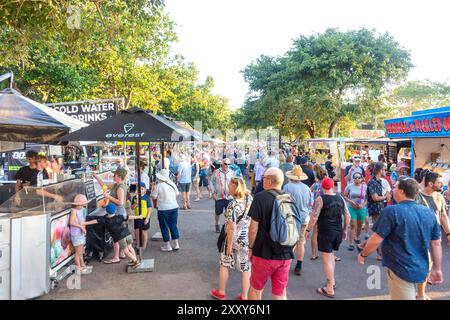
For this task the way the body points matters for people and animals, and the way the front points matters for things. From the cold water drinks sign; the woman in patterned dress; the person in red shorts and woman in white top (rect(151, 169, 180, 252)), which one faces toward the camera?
the cold water drinks sign

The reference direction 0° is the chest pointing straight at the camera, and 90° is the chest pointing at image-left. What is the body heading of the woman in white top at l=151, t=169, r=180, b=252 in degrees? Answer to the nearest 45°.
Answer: approximately 135°

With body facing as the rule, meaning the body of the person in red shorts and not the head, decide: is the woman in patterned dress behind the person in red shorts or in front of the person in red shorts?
in front

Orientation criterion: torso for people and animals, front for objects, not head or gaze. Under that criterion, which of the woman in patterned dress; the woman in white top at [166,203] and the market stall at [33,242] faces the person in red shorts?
the market stall

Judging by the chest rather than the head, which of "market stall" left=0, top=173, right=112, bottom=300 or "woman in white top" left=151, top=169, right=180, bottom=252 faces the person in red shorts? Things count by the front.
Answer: the market stall

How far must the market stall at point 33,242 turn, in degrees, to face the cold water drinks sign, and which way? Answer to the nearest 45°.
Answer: approximately 135° to its left

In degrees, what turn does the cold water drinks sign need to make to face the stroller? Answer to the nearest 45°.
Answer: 0° — it already faces it

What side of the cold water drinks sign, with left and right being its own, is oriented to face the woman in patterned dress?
front

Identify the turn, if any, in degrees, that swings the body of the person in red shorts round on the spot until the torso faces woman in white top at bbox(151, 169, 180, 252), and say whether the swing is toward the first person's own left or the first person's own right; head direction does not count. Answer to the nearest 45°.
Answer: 0° — they already face them

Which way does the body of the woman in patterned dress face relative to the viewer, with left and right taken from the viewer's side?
facing away from the viewer and to the left of the viewer

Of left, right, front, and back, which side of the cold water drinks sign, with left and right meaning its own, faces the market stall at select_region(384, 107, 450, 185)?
left

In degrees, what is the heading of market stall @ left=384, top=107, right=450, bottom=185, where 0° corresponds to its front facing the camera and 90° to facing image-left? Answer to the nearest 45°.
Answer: approximately 45°

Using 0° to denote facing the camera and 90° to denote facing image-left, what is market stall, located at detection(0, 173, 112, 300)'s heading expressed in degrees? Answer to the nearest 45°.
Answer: approximately 315°
